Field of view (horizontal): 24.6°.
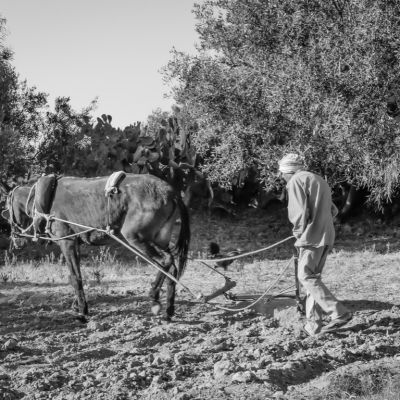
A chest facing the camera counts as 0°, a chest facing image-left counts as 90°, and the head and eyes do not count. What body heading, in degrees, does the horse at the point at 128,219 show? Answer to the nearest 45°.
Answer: approximately 90°

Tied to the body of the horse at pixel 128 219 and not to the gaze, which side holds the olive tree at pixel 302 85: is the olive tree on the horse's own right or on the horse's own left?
on the horse's own right

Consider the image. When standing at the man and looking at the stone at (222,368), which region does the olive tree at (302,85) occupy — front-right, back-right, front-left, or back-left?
back-right

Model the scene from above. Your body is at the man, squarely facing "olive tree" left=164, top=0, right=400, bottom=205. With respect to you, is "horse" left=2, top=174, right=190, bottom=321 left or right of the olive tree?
left

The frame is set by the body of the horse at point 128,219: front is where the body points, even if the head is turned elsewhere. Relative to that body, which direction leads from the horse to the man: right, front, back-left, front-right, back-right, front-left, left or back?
back-left

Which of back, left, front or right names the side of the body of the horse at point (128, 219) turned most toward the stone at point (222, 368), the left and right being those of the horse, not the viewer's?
left
